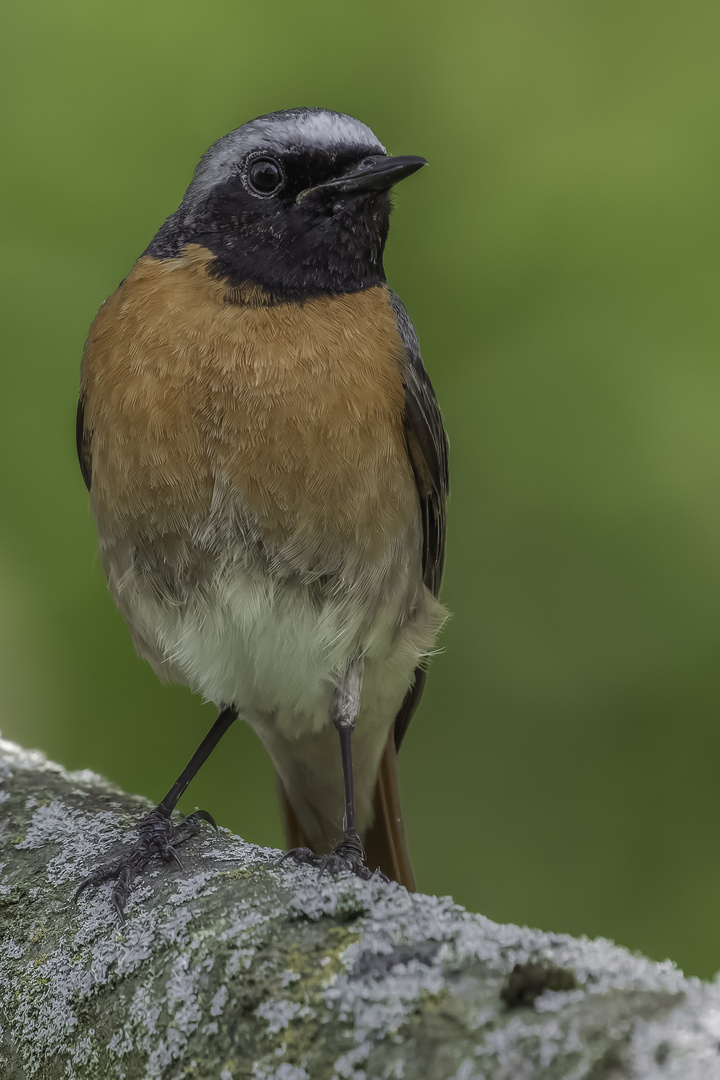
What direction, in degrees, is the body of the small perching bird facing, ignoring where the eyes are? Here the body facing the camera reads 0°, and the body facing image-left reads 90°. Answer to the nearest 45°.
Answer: approximately 0°
